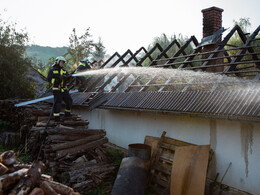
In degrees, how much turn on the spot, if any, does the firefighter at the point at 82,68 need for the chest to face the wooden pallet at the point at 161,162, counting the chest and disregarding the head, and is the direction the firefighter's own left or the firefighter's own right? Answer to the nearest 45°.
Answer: approximately 90° to the firefighter's own right

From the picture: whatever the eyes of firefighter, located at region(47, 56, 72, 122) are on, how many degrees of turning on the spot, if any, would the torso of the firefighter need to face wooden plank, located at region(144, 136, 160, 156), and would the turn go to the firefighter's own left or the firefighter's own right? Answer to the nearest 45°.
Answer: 0° — they already face it

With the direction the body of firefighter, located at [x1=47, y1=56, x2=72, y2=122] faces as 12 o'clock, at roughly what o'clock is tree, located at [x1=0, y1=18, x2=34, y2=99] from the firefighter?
The tree is roughly at 7 o'clock from the firefighter.

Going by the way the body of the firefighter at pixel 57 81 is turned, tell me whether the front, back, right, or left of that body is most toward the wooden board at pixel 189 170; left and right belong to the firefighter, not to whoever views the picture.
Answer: front

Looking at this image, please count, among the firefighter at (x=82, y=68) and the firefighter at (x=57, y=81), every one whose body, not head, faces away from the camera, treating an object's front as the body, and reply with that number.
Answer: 0

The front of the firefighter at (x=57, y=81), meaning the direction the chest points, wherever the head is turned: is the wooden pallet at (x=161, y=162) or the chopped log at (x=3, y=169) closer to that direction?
the wooden pallet

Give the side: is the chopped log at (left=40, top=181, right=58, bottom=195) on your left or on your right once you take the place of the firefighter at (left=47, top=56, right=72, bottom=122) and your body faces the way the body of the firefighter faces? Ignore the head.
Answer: on your right

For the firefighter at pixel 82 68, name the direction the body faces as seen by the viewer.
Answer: to the viewer's right

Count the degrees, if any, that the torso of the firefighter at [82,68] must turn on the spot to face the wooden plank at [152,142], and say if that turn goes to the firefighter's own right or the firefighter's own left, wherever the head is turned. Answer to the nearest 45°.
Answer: approximately 90° to the firefighter's own right

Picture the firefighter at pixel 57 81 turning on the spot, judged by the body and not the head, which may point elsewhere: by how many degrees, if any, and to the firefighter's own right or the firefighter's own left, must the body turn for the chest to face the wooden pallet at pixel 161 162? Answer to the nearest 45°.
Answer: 0° — they already face it

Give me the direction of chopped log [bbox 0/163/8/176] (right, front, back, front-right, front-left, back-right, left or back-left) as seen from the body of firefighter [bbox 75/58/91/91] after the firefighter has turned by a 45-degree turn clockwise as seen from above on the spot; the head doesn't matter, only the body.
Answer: front-right

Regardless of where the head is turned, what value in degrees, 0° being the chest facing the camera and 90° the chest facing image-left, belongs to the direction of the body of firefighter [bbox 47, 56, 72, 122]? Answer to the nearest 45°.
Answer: approximately 315°
